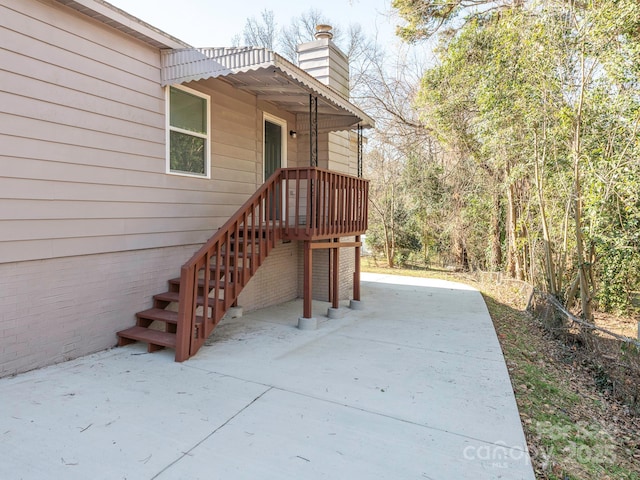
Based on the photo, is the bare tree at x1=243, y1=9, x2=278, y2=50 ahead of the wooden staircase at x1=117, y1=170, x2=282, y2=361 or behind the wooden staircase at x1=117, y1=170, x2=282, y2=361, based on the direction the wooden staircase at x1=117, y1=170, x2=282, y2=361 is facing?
behind

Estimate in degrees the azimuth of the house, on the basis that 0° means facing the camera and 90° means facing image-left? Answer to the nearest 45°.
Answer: approximately 315°

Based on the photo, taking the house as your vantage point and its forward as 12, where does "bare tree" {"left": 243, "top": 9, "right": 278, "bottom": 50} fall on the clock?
The bare tree is roughly at 8 o'clock from the house.

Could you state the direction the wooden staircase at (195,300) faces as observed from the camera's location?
facing the viewer and to the left of the viewer
